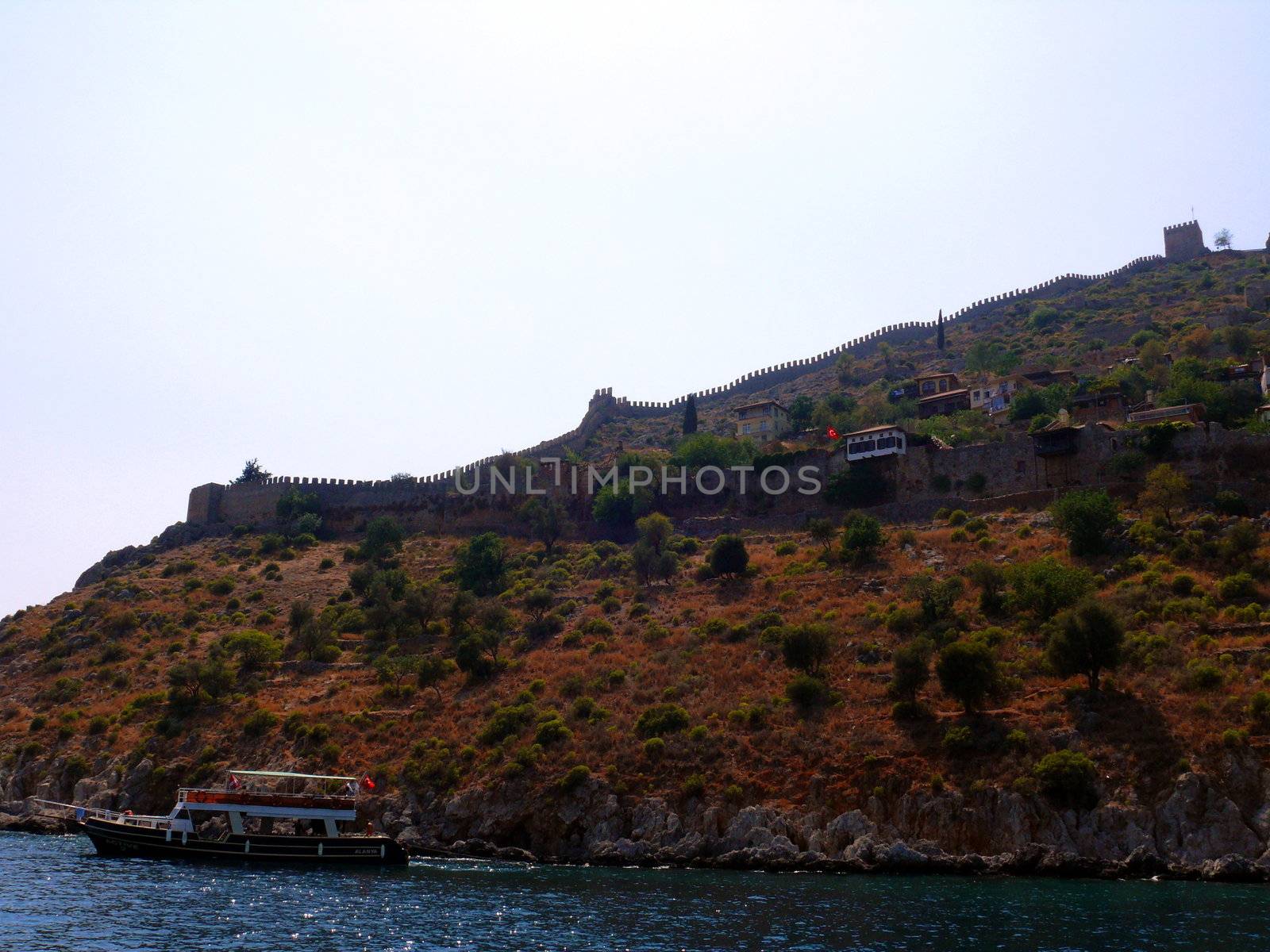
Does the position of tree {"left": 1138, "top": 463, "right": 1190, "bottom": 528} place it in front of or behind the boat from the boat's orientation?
behind

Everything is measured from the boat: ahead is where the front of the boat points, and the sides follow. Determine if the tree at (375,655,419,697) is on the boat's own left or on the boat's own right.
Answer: on the boat's own right

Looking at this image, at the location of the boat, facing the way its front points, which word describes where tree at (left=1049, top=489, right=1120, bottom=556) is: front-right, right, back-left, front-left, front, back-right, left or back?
back

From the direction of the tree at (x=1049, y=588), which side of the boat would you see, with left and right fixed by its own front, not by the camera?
back

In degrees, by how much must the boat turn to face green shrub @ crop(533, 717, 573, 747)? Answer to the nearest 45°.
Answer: approximately 180°

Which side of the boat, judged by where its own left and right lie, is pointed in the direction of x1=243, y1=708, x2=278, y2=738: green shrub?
right

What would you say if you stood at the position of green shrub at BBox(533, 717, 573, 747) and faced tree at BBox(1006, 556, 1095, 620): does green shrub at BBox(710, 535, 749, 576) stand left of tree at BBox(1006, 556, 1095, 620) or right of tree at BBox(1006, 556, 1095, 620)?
left

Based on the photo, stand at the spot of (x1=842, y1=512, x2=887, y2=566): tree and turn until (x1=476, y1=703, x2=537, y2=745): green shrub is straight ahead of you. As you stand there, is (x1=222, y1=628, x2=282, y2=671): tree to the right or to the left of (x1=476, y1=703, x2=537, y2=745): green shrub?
right

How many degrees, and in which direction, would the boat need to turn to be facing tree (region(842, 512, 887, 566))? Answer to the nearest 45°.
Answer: approximately 180°

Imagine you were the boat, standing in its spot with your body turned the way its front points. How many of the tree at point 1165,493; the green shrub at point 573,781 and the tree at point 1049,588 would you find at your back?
3

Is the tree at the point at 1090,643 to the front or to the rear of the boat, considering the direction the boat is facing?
to the rear

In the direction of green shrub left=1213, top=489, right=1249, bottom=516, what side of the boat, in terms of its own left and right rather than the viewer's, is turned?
back

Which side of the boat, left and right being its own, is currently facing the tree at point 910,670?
back

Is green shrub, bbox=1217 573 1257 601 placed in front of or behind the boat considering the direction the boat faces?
behind

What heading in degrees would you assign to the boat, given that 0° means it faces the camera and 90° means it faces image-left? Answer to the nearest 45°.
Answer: approximately 90°

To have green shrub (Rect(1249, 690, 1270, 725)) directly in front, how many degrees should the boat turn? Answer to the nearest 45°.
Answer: approximately 135° to its left

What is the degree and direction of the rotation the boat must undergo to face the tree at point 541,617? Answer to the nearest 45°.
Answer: approximately 135° to its right

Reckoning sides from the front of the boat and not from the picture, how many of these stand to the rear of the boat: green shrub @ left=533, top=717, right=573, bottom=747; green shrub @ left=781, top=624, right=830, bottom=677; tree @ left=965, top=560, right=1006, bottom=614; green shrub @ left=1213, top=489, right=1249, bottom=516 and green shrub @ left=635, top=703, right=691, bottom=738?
5
